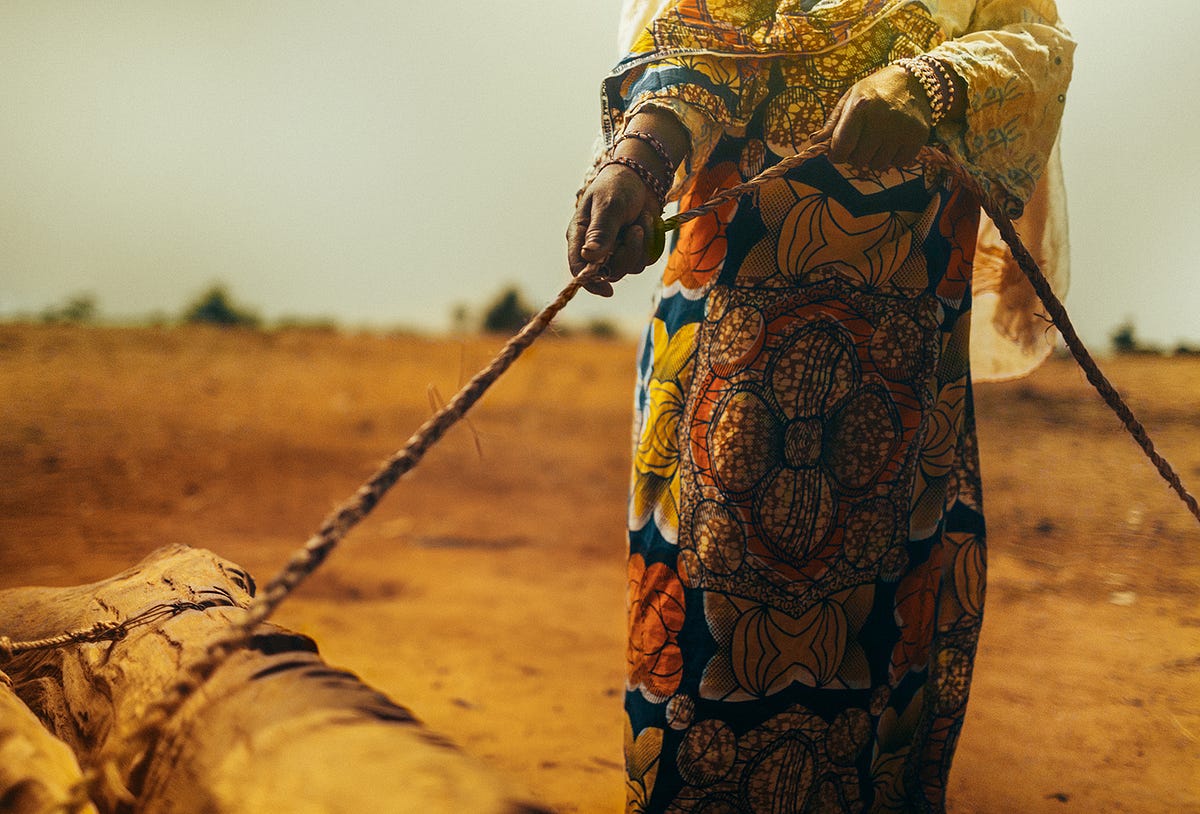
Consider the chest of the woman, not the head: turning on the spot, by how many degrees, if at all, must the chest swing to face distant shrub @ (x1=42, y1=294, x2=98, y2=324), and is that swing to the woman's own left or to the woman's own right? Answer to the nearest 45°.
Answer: approximately 135° to the woman's own right

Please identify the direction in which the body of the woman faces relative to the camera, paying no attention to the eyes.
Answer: toward the camera

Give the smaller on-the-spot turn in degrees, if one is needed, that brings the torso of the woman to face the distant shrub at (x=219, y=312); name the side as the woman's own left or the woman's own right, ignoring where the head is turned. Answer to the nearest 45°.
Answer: approximately 135° to the woman's own right

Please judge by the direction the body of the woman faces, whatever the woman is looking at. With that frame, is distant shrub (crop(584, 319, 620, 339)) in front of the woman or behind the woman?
behind
